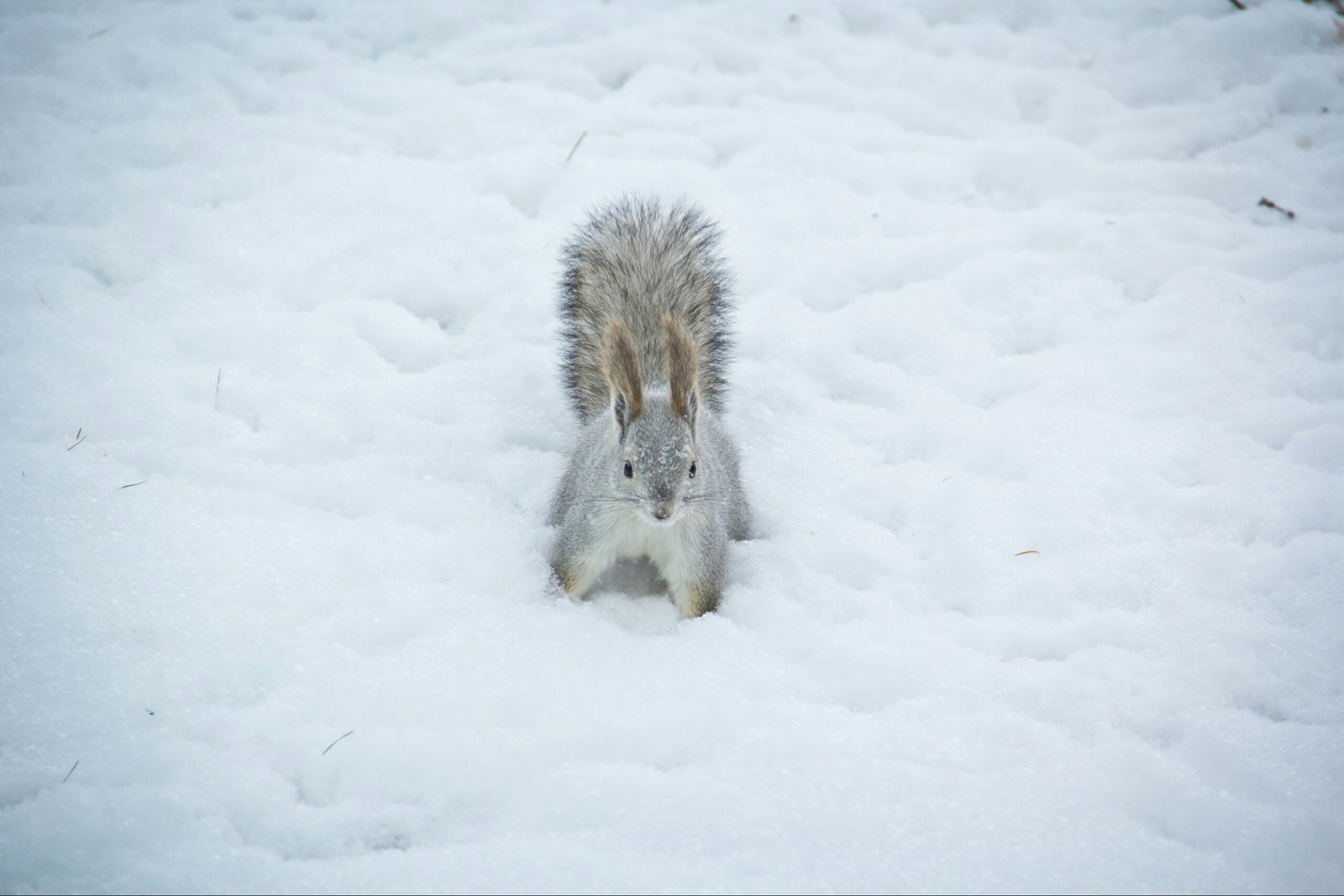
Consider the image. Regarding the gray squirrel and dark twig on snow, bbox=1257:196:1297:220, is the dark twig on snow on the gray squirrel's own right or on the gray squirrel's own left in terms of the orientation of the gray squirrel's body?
on the gray squirrel's own left

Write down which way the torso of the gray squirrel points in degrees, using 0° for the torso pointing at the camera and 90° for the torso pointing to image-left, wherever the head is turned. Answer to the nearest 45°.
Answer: approximately 0°

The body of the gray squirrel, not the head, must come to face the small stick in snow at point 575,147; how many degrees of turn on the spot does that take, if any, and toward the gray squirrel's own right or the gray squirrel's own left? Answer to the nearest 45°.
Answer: approximately 180°

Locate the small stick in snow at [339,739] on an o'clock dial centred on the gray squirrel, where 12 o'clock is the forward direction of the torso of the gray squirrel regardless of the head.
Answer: The small stick in snow is roughly at 1 o'clock from the gray squirrel.

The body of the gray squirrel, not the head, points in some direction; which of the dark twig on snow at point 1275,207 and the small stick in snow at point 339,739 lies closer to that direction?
the small stick in snow
